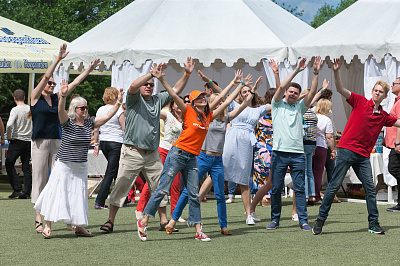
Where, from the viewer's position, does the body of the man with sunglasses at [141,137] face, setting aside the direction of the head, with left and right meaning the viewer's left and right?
facing the viewer

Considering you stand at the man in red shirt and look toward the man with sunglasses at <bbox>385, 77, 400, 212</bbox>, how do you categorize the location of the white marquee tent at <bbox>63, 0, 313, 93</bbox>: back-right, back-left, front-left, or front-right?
front-left

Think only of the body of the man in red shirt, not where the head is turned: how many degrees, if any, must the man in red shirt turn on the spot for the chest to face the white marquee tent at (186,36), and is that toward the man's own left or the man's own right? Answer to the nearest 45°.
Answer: approximately 135° to the man's own right

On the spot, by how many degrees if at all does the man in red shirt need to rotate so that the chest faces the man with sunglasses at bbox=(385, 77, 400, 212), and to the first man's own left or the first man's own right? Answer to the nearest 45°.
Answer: approximately 180°

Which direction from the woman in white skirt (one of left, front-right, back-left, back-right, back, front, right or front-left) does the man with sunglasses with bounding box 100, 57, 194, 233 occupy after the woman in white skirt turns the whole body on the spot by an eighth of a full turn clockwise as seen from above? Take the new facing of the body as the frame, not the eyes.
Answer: left

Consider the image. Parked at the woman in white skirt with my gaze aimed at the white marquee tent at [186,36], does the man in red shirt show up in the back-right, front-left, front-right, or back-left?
front-right

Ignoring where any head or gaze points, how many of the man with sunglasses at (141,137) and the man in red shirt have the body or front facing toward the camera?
2

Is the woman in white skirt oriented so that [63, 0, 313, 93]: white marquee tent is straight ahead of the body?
no

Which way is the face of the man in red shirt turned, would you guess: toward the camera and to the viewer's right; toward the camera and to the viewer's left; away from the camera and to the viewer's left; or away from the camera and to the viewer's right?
toward the camera and to the viewer's left

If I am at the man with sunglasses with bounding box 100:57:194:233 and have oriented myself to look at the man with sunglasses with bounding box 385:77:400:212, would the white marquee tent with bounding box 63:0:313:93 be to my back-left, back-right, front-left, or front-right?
front-left

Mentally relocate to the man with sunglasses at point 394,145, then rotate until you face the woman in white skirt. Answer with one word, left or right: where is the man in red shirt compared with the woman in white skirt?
left

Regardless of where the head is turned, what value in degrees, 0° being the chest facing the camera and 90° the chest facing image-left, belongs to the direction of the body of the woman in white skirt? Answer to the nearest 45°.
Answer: approximately 315°

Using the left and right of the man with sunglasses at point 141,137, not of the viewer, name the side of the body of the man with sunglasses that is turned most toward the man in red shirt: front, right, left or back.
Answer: left
